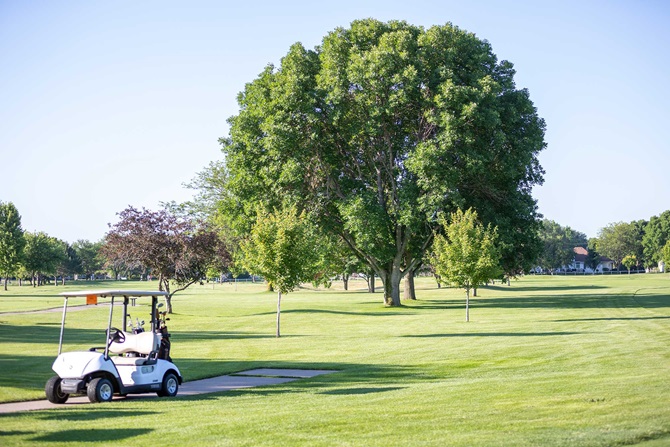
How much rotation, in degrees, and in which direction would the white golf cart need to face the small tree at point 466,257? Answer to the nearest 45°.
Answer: approximately 180°

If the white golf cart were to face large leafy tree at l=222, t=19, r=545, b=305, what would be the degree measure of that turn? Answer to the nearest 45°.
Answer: approximately 180°

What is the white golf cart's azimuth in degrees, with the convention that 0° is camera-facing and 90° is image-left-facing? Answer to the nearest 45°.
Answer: approximately 45°

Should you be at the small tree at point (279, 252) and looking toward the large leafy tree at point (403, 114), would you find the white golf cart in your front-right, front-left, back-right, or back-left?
back-right
